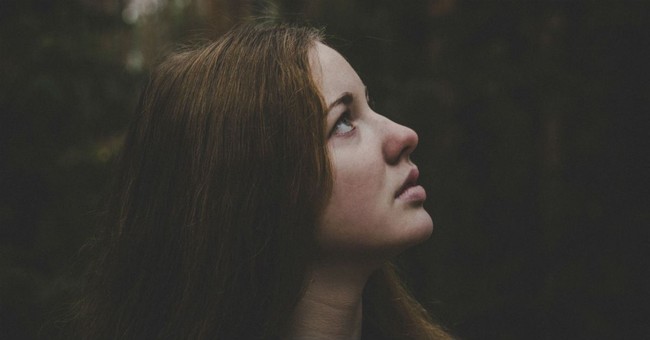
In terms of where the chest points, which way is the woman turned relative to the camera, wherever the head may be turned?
to the viewer's right

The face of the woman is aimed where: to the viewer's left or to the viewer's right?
to the viewer's right
